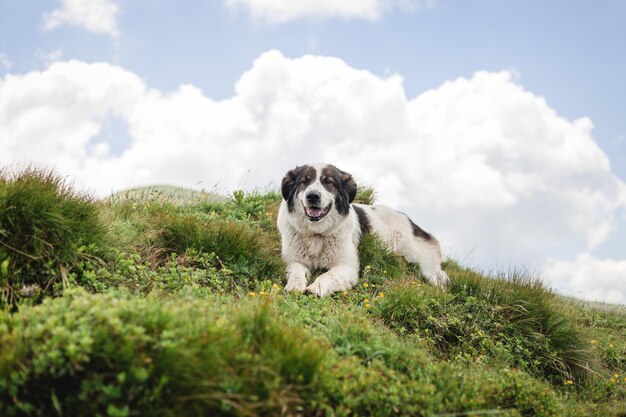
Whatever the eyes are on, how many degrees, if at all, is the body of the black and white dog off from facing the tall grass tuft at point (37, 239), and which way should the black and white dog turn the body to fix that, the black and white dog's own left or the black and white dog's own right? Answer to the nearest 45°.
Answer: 0° — it already faces it

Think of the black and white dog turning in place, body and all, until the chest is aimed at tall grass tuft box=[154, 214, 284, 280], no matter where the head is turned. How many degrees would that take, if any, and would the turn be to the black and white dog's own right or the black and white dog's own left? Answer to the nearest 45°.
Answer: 0° — it already faces it

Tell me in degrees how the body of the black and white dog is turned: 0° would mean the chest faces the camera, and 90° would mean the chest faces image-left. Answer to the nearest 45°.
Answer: approximately 45°

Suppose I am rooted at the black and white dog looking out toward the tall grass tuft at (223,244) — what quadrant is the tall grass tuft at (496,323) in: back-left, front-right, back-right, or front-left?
back-left

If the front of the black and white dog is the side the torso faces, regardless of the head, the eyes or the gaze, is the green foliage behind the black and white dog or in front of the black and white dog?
in front
